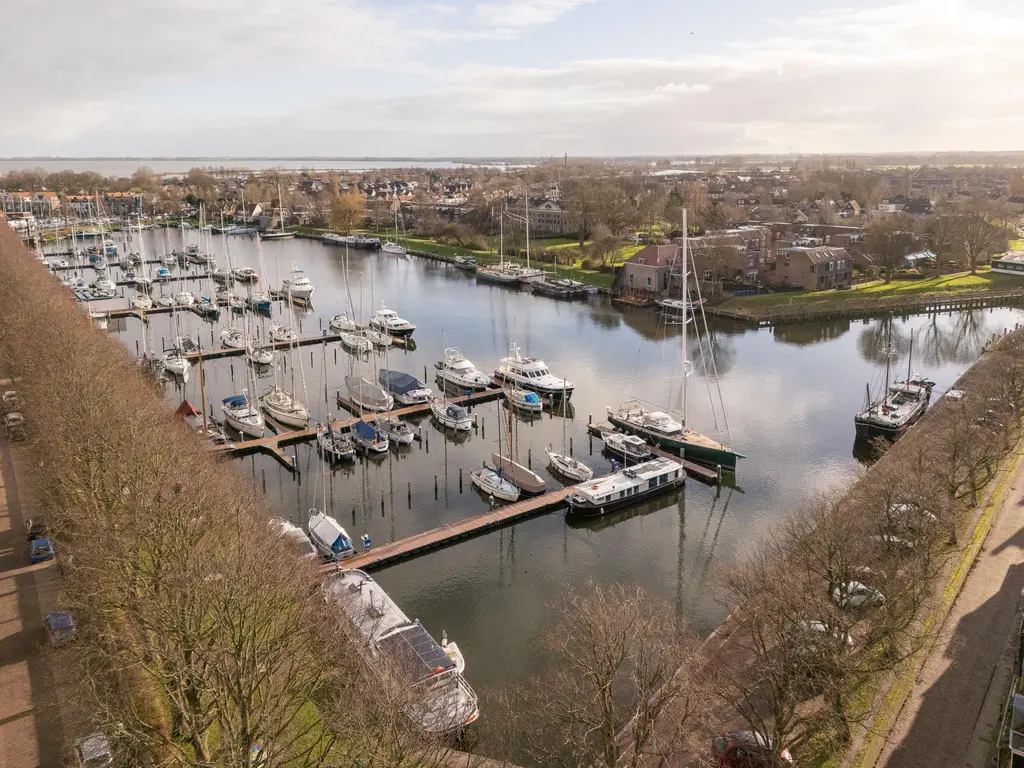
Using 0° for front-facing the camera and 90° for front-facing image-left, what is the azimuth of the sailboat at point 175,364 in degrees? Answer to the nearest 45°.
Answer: approximately 315°

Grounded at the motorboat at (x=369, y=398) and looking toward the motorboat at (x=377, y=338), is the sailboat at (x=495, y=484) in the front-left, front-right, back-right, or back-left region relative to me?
back-right

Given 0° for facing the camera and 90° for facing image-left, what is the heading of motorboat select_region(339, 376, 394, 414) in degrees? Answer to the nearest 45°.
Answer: approximately 315°

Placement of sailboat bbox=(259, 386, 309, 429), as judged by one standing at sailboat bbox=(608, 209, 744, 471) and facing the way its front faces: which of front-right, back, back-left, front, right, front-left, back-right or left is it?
back-right

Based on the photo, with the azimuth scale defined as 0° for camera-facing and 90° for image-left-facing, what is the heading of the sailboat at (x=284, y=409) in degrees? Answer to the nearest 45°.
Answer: approximately 315°

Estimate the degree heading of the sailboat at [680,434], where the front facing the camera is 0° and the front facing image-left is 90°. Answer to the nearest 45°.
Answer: approximately 315°
